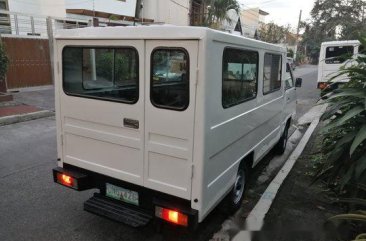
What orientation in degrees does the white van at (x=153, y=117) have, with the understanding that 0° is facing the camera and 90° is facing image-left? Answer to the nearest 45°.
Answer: approximately 225°

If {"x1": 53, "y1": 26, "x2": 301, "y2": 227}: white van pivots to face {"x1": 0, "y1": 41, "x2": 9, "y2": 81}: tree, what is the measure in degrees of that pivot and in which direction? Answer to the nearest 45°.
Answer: approximately 90° to its left

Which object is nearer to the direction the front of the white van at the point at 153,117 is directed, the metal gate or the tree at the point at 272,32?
the tree

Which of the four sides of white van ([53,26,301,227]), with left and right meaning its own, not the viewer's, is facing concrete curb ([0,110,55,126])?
left

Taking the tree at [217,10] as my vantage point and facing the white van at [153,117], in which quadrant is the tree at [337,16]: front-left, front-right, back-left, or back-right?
back-left

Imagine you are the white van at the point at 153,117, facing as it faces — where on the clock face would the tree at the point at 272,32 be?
The tree is roughly at 11 o'clock from the white van.

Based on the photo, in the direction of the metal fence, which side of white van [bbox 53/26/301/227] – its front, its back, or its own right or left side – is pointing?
left
